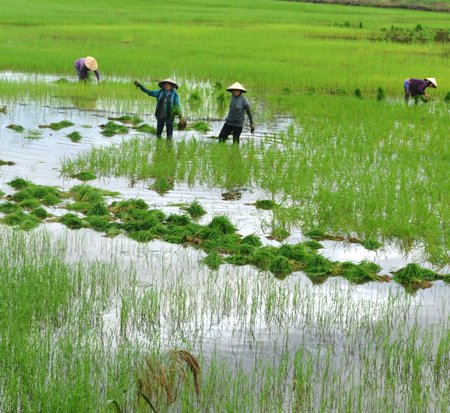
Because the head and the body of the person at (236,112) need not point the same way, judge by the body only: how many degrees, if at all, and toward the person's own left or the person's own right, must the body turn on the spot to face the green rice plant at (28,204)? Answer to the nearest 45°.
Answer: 0° — they already face it

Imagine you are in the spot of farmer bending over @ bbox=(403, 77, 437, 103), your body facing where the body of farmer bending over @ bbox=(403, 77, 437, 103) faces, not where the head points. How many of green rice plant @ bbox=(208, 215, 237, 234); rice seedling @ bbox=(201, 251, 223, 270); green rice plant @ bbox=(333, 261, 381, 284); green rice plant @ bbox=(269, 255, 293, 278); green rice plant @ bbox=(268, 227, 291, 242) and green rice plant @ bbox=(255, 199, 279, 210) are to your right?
6

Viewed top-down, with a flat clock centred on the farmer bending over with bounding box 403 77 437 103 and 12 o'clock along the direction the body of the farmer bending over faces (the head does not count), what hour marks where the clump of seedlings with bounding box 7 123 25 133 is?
The clump of seedlings is roughly at 5 o'clock from the farmer bending over.

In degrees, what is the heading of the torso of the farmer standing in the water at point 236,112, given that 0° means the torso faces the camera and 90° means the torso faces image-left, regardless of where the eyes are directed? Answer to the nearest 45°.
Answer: approximately 45°

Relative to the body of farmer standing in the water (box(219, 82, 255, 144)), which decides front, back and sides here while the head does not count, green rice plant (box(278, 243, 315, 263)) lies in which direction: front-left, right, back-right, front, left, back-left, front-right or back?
front-left

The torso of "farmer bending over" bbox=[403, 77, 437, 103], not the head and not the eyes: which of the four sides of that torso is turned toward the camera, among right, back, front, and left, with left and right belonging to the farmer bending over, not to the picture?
right

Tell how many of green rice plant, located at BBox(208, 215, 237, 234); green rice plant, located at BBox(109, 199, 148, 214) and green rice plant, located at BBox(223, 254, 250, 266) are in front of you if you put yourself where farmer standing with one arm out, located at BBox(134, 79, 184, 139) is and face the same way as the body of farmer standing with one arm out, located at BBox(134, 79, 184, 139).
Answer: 3

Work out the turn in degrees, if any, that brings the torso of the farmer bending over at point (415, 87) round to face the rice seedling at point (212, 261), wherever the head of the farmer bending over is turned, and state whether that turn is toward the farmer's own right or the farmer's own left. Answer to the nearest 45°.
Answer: approximately 90° to the farmer's own right

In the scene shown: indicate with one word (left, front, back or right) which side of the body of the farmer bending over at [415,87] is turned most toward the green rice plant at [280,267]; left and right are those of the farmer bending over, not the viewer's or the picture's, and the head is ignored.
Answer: right

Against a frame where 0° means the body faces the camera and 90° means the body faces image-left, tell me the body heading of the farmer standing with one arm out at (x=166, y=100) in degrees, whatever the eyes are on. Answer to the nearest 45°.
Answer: approximately 0°

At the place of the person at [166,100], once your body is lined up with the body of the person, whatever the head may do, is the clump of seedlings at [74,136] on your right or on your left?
on your right

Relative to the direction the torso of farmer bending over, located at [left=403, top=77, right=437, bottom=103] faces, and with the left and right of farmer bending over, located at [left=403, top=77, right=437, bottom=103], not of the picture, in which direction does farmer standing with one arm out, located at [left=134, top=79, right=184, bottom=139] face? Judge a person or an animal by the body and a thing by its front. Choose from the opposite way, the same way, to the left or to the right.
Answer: to the right

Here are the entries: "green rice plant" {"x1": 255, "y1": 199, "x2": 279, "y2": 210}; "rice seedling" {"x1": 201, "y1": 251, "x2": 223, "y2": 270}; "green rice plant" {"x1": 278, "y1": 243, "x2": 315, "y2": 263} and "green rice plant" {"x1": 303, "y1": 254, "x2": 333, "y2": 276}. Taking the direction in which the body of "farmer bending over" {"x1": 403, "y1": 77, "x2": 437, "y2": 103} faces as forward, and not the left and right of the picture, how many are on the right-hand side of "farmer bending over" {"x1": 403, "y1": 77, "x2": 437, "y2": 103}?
4

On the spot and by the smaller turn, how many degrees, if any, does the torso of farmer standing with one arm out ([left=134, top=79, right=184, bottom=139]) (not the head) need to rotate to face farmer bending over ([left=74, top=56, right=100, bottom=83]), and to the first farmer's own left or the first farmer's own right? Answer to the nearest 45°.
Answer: approximately 180°

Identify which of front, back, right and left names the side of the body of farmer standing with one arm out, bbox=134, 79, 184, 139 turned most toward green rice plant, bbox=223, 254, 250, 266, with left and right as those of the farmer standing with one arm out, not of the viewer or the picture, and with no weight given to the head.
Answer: front

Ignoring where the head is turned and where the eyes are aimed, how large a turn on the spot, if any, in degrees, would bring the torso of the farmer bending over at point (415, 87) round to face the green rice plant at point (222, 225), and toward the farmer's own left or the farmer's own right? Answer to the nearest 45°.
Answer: approximately 90° to the farmer's own right
